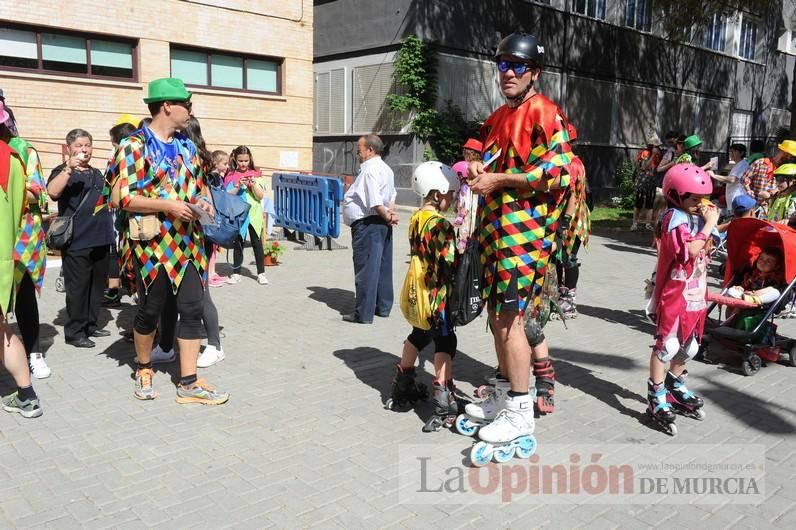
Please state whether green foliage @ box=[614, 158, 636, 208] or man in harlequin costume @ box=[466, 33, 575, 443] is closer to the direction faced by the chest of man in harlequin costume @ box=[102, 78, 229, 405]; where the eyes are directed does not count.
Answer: the man in harlequin costume

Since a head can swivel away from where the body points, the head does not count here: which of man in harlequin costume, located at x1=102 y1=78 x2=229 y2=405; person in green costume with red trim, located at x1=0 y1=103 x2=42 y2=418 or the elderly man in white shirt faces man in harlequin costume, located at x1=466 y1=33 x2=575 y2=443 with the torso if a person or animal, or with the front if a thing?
man in harlequin costume, located at x1=102 y1=78 x2=229 y2=405

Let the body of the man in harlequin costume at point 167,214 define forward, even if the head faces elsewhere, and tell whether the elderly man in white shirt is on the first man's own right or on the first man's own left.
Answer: on the first man's own left

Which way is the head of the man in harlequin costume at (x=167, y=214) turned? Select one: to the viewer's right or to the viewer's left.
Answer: to the viewer's right

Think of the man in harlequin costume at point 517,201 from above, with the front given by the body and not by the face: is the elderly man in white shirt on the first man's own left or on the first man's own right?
on the first man's own right

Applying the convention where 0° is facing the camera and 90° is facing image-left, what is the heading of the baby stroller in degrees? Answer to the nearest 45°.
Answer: approximately 45°

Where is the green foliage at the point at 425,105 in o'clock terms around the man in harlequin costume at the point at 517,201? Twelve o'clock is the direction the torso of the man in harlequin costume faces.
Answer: The green foliage is roughly at 4 o'clock from the man in harlequin costume.

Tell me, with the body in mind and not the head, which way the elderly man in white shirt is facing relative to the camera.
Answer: to the viewer's left

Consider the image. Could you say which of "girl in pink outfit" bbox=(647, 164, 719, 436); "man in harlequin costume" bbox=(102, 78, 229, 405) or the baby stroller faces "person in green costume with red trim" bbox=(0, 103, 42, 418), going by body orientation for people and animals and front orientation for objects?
the baby stroller

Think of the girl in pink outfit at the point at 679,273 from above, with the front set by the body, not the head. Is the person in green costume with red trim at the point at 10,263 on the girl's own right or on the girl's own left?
on the girl's own right
